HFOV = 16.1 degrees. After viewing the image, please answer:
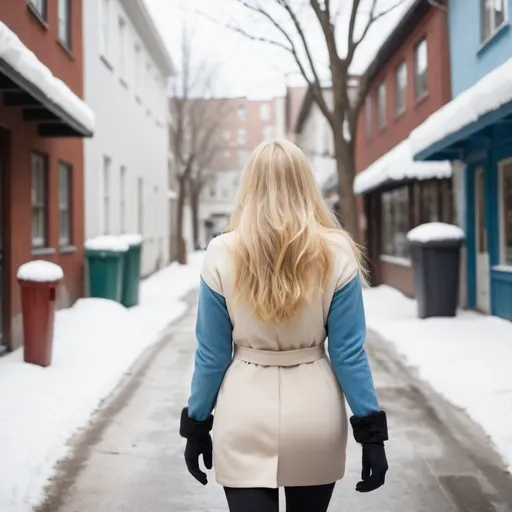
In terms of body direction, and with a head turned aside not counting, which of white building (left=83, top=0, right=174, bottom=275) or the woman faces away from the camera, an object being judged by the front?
the woman

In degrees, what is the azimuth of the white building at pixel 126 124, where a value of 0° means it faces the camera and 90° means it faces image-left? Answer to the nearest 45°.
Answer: approximately 270°

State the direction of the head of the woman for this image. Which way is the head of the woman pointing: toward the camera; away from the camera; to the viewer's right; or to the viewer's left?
away from the camera

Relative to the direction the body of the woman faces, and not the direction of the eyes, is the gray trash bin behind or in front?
in front

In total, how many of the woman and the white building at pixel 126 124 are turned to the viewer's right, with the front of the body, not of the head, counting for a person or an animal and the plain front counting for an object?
1

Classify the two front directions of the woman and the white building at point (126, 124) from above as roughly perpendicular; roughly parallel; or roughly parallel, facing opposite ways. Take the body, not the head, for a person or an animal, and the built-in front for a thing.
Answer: roughly perpendicular

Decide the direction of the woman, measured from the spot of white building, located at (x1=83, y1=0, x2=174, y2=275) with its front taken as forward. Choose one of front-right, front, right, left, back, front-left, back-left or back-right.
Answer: right

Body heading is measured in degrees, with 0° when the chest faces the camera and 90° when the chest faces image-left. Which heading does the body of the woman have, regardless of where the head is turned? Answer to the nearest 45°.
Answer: approximately 180°

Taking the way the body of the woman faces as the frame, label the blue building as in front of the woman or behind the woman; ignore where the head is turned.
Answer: in front

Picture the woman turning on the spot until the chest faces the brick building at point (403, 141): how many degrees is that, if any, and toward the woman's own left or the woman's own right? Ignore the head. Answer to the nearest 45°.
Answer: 0° — they already face it

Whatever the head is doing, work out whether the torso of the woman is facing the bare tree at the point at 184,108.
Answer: yes
